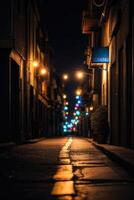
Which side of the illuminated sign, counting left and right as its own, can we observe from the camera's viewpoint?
front
